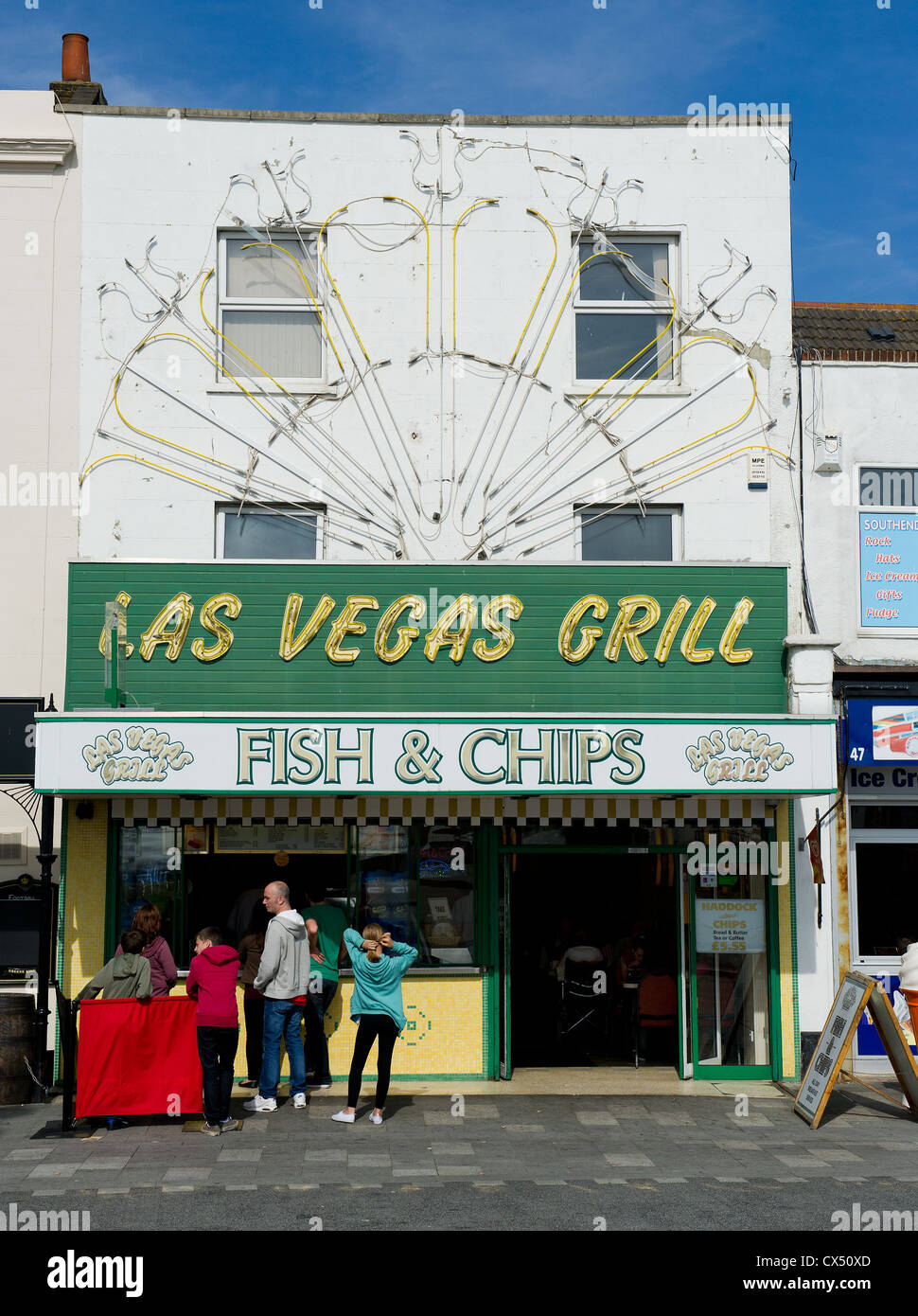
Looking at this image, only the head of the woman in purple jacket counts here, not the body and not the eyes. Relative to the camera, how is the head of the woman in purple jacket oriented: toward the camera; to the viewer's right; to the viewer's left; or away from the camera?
away from the camera

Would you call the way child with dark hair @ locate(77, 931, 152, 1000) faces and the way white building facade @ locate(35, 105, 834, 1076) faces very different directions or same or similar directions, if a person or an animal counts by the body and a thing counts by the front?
very different directions

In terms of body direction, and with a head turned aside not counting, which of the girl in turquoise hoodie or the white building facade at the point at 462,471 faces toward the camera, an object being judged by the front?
the white building facade

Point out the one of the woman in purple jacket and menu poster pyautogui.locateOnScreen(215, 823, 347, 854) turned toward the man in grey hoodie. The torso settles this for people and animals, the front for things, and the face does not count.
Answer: the menu poster

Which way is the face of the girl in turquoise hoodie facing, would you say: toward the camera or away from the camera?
away from the camera

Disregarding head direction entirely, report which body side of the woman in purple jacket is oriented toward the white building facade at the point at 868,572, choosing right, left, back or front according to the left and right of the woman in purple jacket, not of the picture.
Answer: right

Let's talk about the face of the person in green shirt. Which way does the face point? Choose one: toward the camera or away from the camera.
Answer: away from the camera

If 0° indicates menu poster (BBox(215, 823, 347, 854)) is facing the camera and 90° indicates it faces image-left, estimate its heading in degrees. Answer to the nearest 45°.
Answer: approximately 0°

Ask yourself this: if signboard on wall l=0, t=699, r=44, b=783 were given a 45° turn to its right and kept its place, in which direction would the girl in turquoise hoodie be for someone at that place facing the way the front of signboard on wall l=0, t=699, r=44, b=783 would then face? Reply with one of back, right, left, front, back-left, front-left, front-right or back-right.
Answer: left

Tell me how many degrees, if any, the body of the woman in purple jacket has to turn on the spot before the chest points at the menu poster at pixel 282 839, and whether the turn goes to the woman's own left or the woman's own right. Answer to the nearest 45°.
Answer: approximately 45° to the woman's own right

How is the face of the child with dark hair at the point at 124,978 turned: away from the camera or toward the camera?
away from the camera

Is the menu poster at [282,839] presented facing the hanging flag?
no

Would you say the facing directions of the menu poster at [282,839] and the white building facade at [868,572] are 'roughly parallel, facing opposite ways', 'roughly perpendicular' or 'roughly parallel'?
roughly parallel

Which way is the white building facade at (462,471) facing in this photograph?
toward the camera

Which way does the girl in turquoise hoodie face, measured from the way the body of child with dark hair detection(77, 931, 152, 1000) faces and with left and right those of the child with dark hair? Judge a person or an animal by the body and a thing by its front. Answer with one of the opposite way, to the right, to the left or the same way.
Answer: the same way

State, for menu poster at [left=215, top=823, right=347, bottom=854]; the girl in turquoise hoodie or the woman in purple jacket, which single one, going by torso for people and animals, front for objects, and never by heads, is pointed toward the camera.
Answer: the menu poster

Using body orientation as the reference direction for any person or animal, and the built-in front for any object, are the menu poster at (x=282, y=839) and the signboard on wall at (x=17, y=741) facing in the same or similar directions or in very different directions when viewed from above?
same or similar directions

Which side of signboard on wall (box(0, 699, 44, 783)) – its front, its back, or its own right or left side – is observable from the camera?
front

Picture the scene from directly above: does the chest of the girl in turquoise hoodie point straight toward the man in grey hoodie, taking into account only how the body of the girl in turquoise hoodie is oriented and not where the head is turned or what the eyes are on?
no
